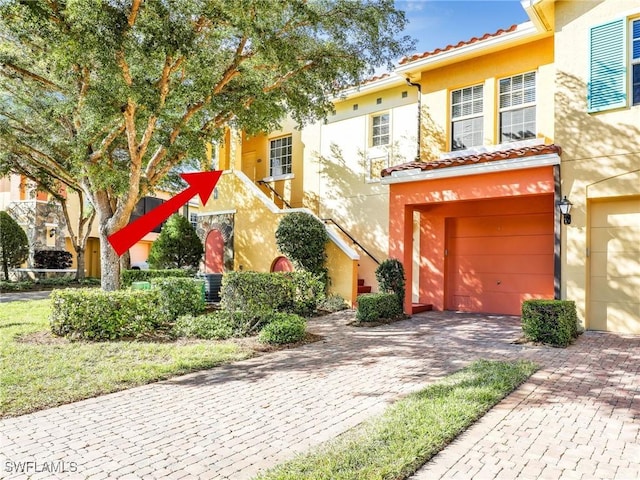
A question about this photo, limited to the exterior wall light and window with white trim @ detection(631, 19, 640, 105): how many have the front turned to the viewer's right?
0

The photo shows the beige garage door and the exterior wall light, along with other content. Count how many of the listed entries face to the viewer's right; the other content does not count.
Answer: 0

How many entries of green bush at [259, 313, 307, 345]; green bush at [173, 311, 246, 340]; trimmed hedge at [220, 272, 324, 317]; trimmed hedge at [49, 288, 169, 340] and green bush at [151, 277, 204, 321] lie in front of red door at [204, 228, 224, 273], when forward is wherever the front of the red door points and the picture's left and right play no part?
5

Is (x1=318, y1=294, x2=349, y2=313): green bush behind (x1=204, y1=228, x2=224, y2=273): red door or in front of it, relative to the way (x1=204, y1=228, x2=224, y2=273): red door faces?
in front

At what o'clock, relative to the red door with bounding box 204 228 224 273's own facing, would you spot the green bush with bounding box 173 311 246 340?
The green bush is roughly at 12 o'clock from the red door.
